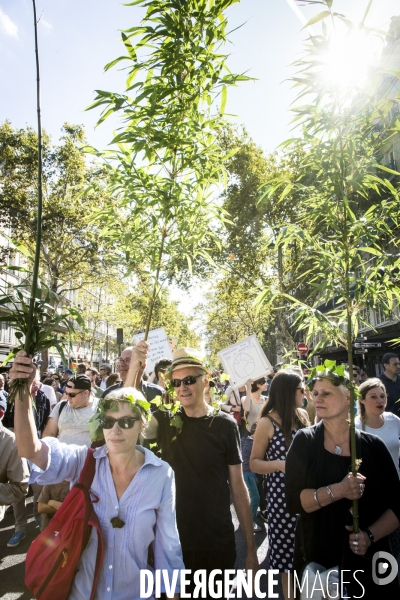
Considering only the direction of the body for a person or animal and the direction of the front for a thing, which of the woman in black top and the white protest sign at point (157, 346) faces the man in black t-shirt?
the white protest sign

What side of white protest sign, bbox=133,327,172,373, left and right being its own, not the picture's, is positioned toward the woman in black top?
front

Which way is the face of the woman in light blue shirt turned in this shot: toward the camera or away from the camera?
toward the camera

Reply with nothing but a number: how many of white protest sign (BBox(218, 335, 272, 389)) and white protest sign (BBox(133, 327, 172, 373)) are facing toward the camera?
2

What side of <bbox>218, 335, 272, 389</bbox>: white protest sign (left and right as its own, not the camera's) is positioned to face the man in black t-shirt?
front

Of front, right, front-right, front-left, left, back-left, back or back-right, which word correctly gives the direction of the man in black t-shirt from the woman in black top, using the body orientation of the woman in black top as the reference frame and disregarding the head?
right

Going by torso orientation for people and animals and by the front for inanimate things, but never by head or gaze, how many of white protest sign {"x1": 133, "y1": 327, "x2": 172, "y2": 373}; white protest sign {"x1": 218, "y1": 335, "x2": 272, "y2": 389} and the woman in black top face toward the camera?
3

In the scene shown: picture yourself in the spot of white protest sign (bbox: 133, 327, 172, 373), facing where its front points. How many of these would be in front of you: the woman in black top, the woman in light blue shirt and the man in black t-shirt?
3

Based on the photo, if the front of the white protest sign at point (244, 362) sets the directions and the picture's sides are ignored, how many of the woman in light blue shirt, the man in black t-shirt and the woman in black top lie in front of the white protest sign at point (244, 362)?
3

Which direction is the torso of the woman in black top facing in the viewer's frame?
toward the camera

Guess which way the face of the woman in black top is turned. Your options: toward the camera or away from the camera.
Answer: toward the camera

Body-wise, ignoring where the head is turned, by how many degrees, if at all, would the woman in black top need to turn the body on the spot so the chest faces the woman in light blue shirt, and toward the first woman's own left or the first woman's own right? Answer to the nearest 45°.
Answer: approximately 45° to the first woman's own right

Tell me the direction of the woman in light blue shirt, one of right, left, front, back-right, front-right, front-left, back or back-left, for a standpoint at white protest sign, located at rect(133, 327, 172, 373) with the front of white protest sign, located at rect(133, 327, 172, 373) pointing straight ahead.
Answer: front

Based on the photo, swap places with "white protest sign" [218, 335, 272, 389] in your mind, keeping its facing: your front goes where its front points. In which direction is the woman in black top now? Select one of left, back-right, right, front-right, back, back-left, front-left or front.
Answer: front

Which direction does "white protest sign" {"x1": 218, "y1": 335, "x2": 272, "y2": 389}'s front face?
toward the camera

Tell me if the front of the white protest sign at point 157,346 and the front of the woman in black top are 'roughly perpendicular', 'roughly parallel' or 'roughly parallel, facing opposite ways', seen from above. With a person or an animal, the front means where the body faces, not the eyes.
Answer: roughly parallel

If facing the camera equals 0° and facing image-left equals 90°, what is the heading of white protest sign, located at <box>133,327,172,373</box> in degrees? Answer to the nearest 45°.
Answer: approximately 0°
